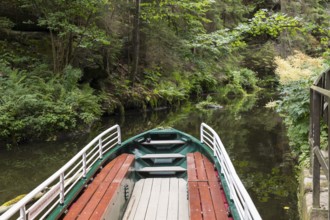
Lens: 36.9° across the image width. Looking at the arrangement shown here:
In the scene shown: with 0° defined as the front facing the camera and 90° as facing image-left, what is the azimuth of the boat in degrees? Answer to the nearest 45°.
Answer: approximately 180°
